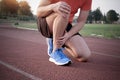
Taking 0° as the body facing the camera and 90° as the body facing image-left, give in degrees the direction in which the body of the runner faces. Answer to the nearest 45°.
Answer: approximately 315°
